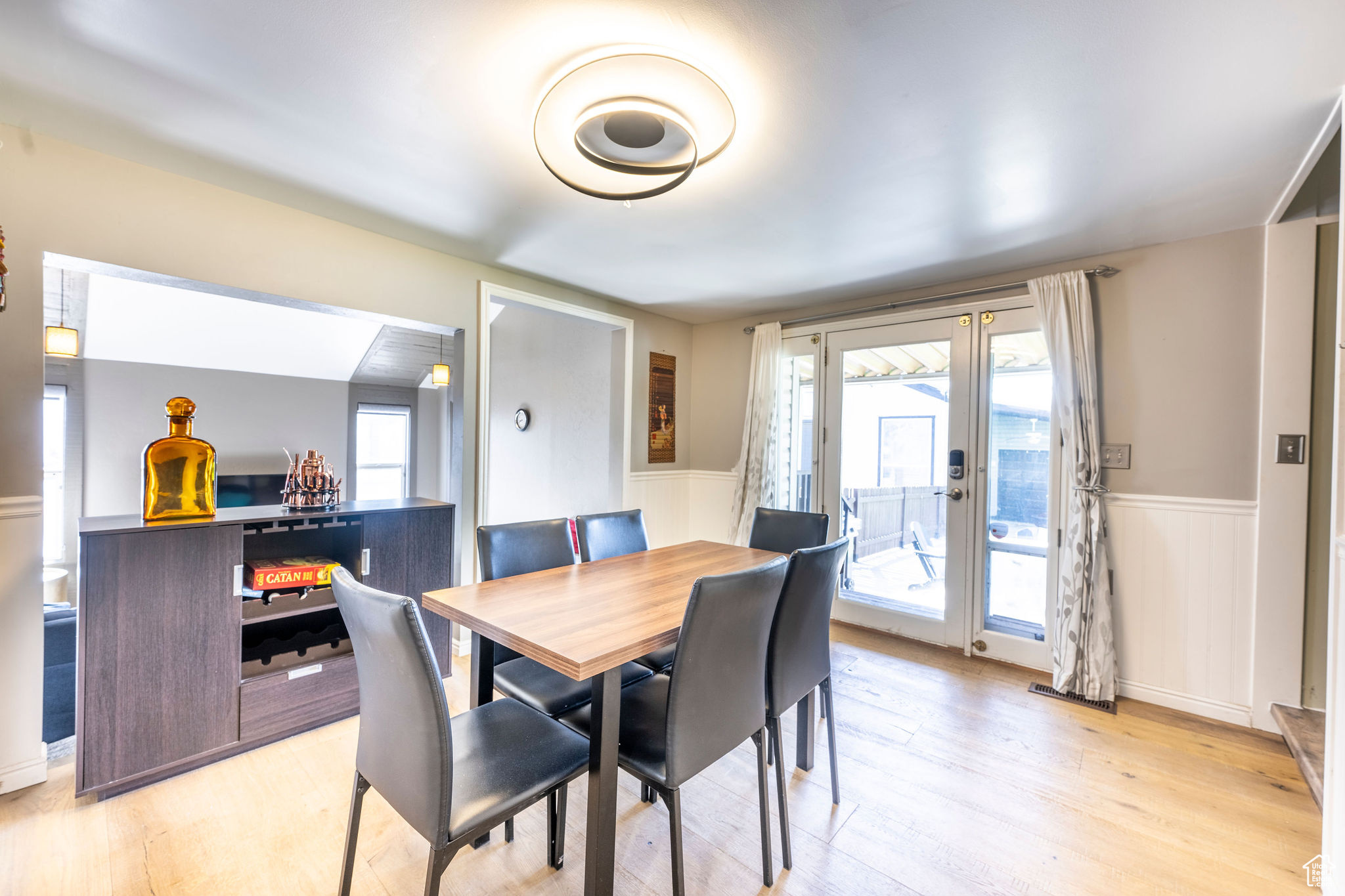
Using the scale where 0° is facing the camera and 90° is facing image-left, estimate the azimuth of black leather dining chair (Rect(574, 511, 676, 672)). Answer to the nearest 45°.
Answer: approximately 315°

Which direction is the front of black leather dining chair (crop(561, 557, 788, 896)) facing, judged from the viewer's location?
facing away from the viewer and to the left of the viewer

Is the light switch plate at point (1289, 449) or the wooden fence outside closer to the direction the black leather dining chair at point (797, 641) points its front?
the wooden fence outside

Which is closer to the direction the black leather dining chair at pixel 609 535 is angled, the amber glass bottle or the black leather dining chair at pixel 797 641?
the black leather dining chair

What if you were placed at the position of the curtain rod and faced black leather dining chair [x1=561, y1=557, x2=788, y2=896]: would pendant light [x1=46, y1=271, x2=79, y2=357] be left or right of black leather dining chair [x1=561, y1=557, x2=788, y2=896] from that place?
right

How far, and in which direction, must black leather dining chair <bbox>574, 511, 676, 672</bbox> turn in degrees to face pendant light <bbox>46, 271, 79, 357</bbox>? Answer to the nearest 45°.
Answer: approximately 135° to its right

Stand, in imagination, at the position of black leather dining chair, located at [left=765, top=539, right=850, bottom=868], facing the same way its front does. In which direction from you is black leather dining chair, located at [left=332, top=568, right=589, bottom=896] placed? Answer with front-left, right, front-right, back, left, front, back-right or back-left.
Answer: left

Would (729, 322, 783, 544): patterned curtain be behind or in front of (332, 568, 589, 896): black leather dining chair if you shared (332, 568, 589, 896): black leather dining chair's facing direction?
in front

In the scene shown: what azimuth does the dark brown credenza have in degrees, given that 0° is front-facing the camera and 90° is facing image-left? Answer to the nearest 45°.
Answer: approximately 315°

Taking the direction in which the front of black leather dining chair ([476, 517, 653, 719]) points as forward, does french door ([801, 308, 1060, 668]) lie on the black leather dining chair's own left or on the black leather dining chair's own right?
on the black leather dining chair's own left

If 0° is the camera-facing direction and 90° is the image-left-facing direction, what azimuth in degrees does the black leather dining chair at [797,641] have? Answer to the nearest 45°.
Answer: approximately 135°

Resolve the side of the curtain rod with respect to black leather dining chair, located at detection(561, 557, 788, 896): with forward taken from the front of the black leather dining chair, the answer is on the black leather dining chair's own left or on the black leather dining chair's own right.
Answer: on the black leather dining chair's own right
